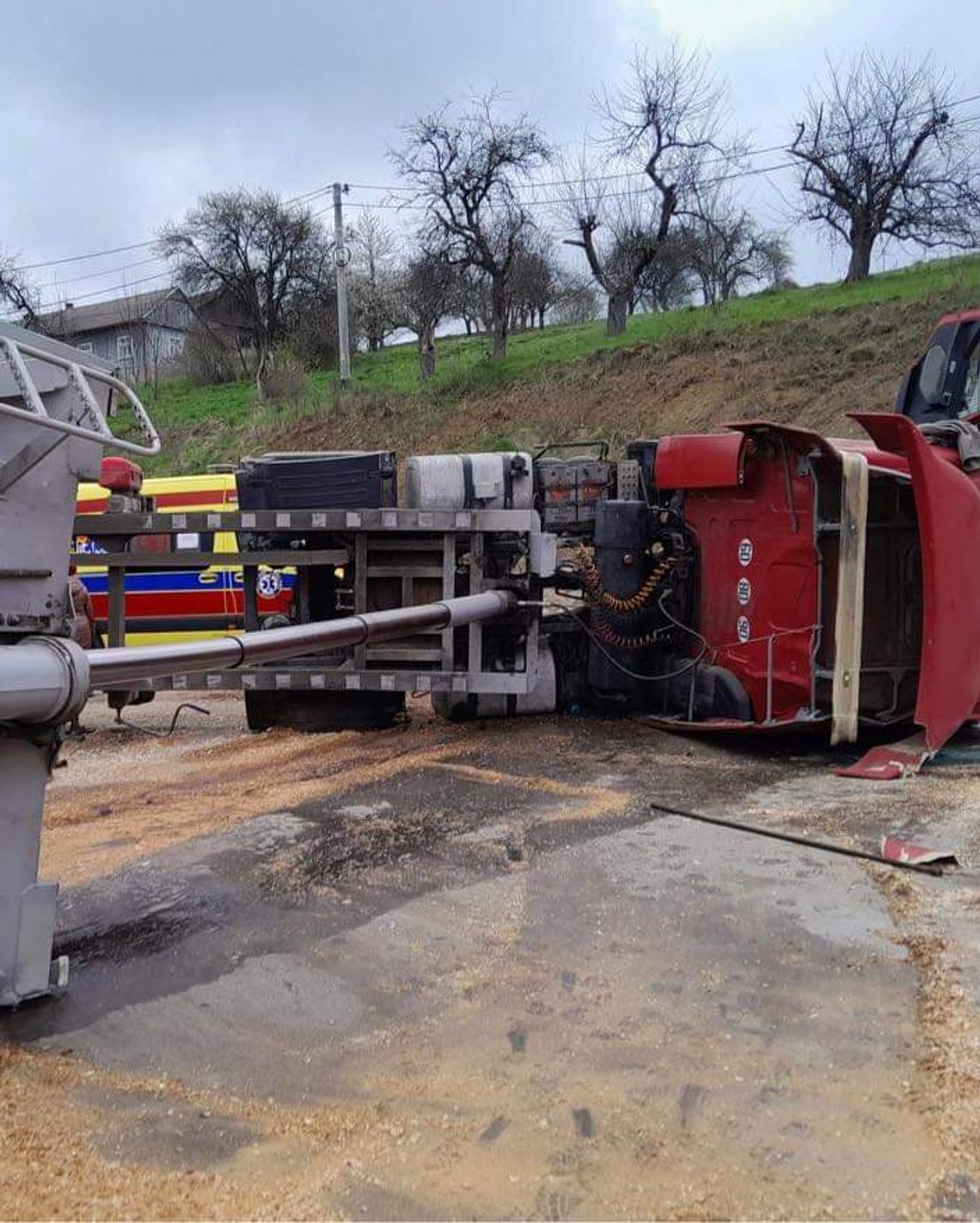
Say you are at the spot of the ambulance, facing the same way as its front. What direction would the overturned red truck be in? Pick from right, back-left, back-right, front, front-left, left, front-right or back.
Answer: front-right

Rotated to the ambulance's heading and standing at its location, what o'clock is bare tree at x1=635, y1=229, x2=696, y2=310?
The bare tree is roughly at 10 o'clock from the ambulance.

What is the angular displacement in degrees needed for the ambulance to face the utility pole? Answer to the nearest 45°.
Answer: approximately 90° to its left

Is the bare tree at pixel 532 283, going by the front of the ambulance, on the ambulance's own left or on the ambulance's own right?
on the ambulance's own left

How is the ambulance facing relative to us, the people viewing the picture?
facing to the right of the viewer

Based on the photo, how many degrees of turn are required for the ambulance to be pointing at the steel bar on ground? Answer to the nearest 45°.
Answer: approximately 90° to its right
